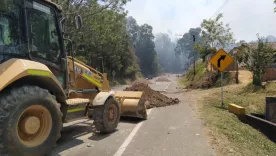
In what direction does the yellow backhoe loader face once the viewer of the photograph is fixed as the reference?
facing away from the viewer and to the right of the viewer

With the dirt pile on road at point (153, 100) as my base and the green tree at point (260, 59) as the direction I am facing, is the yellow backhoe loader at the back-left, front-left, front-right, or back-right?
back-right

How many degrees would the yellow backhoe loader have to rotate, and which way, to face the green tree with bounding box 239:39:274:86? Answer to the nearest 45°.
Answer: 0° — it already faces it

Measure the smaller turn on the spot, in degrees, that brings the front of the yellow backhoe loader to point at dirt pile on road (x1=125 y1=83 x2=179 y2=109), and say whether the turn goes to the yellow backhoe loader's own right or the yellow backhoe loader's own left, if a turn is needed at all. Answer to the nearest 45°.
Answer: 0° — it already faces it
